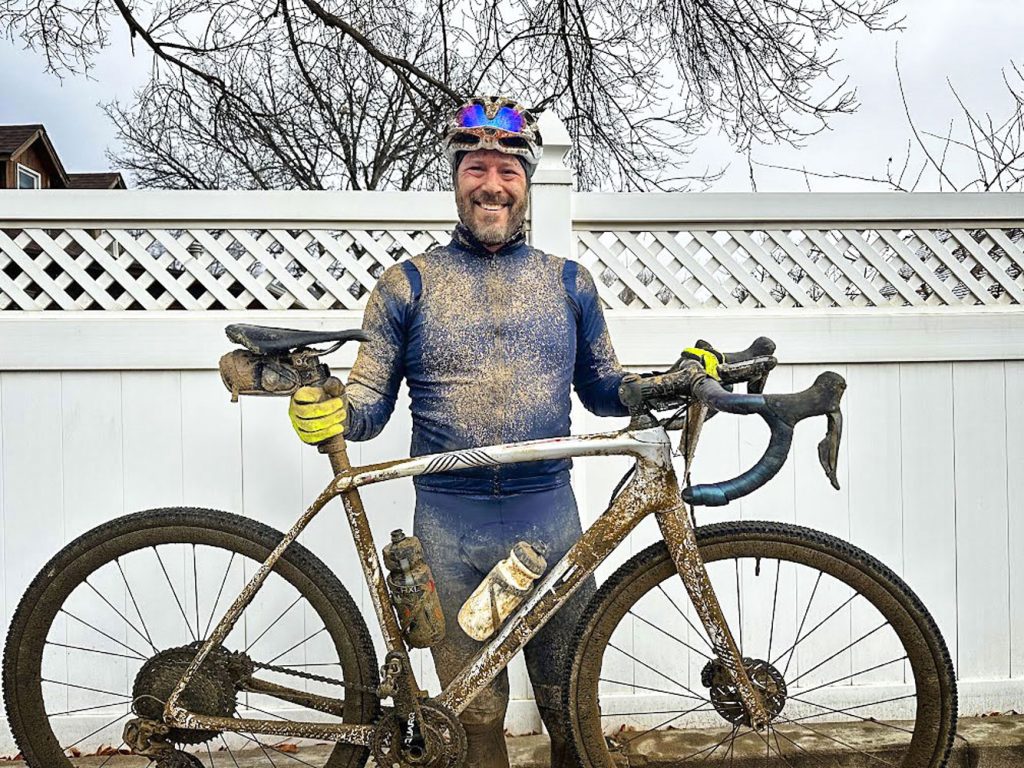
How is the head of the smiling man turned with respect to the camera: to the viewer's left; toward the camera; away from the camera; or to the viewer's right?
toward the camera

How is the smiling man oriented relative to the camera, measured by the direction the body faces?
toward the camera

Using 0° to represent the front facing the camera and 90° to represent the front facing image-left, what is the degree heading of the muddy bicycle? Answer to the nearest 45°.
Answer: approximately 270°
